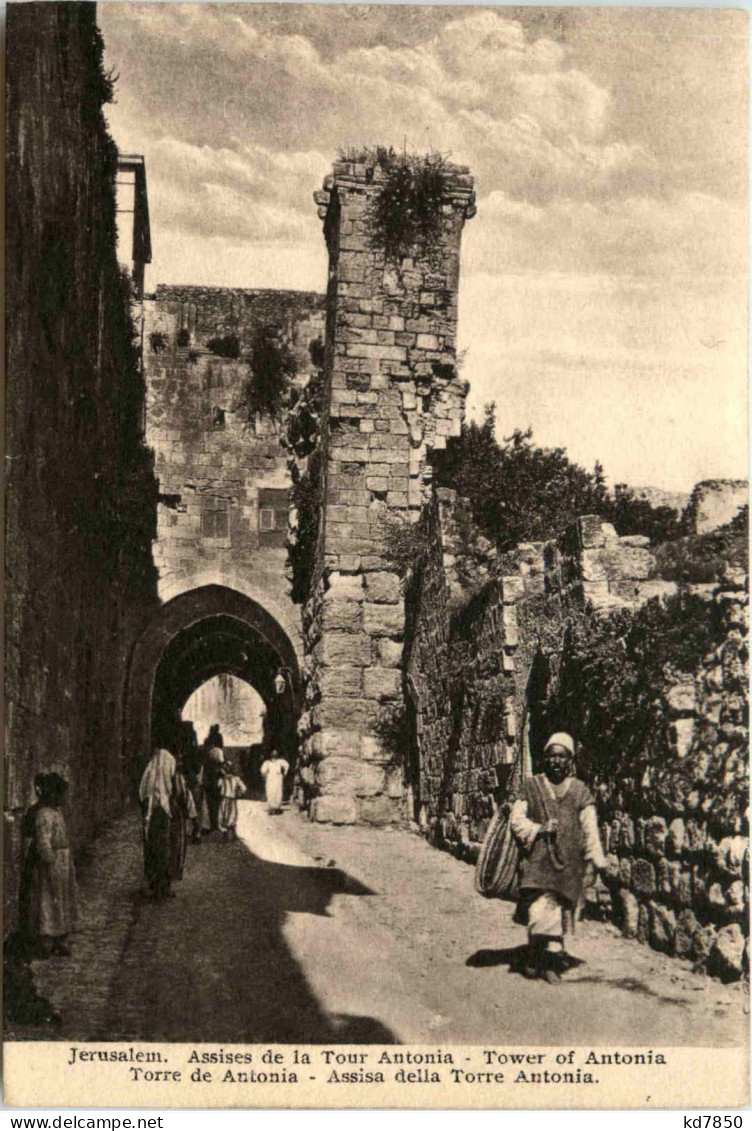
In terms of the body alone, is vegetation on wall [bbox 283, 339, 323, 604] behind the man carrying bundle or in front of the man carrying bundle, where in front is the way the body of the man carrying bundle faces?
behind

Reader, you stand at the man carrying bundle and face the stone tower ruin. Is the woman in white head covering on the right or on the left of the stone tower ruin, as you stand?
left

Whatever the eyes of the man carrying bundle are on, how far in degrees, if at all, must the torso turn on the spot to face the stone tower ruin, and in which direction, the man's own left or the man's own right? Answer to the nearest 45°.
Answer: approximately 180°

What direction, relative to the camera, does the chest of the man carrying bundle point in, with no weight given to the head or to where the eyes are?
toward the camera

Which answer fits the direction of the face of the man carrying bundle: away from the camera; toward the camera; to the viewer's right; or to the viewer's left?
toward the camera
